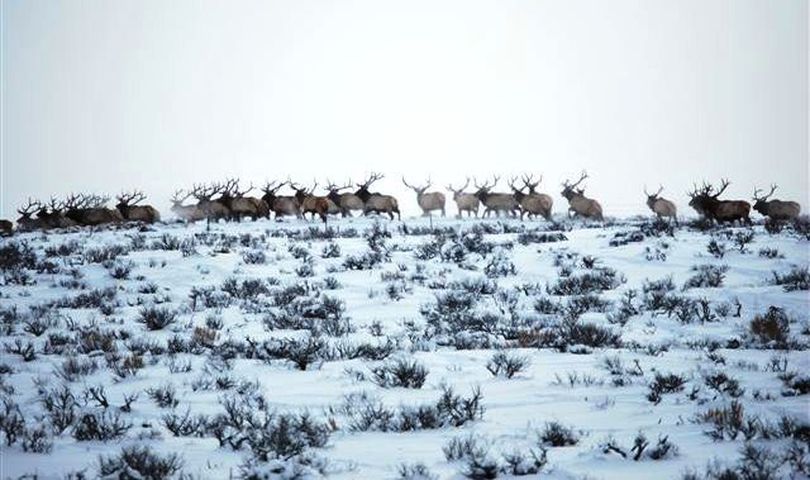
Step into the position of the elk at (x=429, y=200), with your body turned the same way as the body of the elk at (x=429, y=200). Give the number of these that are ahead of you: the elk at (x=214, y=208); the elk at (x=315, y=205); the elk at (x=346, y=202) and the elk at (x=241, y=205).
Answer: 4

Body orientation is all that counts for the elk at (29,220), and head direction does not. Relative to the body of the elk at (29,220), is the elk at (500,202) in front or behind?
behind

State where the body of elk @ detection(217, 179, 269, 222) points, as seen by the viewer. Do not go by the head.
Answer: to the viewer's left

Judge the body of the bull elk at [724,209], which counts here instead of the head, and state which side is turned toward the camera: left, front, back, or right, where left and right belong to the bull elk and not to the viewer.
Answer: left

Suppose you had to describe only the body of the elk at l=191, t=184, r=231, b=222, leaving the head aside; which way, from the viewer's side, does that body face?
to the viewer's left

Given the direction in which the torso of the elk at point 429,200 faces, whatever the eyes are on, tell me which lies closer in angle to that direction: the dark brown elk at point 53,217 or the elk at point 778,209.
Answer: the dark brown elk

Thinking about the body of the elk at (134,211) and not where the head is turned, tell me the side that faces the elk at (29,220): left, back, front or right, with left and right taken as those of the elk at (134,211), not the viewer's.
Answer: front

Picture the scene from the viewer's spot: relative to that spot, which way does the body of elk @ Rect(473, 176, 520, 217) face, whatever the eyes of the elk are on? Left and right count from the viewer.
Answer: facing to the left of the viewer

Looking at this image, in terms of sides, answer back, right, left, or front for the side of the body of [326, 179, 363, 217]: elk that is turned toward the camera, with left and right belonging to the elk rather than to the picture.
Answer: left

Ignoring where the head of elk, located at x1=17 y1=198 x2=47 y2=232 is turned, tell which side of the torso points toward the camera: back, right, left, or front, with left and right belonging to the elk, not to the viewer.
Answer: left

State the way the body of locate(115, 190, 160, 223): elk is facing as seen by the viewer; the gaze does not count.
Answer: to the viewer's left

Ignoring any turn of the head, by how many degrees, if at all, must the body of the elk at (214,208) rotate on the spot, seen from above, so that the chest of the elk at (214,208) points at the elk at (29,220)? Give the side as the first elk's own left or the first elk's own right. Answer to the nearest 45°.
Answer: approximately 45° to the first elk's own right

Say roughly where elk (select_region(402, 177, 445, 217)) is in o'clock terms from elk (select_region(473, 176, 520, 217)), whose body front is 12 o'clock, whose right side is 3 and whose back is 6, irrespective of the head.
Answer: elk (select_region(402, 177, 445, 217)) is roughly at 1 o'clock from elk (select_region(473, 176, 520, 217)).

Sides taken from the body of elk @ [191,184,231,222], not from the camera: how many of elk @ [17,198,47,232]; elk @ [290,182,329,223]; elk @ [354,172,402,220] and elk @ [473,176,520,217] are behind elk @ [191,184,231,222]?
3

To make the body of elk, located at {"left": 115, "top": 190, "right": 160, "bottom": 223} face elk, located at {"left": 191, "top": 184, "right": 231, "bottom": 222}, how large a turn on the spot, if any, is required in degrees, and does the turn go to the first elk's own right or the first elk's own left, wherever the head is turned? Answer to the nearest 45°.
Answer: approximately 135° to the first elk's own left

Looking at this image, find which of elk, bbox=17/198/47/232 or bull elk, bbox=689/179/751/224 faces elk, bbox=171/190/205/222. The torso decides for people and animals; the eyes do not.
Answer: the bull elk

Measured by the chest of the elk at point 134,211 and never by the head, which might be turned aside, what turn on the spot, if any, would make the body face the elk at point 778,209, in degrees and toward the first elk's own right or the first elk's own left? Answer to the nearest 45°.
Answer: approximately 135° to the first elk's own left

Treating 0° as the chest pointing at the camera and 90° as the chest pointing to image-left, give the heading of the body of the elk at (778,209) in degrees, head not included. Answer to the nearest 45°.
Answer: approximately 90°
